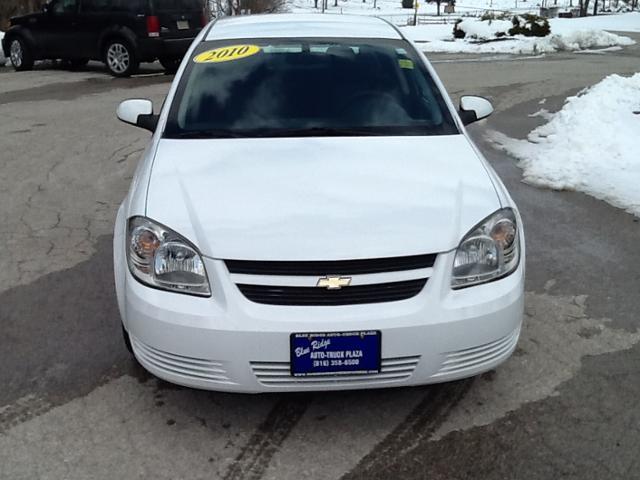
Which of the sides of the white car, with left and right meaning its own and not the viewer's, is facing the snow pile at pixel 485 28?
back

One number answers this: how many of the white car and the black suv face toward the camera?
1

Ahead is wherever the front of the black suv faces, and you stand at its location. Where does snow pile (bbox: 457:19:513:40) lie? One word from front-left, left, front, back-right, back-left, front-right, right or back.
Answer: right

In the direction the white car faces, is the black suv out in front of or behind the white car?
behind

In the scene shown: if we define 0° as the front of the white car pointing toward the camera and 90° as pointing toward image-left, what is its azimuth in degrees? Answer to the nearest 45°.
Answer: approximately 0°

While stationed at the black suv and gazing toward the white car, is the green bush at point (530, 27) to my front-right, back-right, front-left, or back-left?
back-left

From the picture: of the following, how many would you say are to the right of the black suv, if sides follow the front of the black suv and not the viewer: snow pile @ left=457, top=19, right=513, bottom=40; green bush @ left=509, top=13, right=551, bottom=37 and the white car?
2

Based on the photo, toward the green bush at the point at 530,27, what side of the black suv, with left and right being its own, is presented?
right

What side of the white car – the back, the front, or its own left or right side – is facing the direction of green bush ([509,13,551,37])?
back

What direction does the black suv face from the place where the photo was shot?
facing away from the viewer and to the left of the viewer

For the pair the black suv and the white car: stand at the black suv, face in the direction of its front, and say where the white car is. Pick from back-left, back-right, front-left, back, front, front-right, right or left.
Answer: back-left
